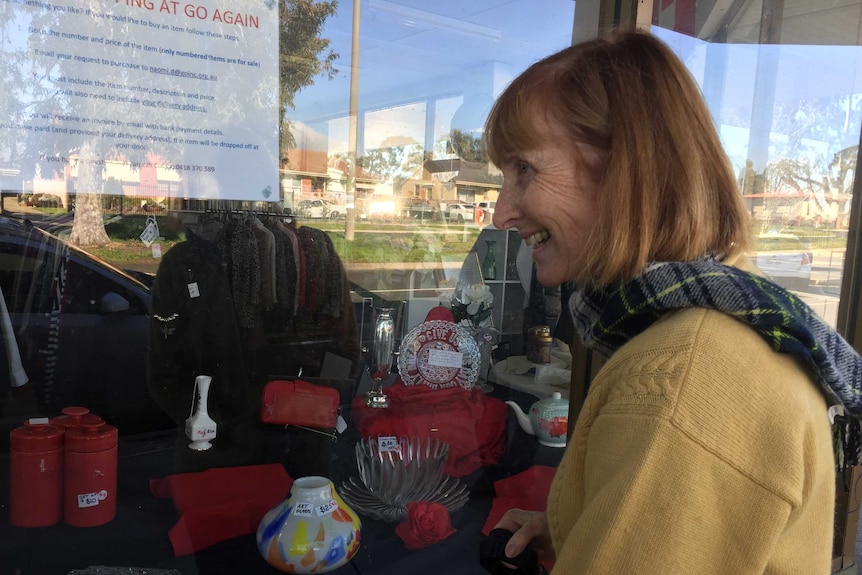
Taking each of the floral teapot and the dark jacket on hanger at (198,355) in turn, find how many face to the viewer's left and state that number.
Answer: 1

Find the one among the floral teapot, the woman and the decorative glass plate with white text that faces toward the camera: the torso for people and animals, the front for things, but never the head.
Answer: the decorative glass plate with white text

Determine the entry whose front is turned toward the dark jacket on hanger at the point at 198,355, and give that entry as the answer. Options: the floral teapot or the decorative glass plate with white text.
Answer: the floral teapot

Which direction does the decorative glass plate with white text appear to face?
toward the camera

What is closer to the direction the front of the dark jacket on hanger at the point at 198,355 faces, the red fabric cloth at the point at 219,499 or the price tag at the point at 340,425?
the red fabric cloth

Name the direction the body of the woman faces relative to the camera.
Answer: to the viewer's left

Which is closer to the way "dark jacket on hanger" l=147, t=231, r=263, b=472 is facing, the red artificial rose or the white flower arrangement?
the red artificial rose

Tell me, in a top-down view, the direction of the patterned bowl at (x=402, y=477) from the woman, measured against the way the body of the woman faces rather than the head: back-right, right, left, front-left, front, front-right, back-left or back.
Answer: front-right

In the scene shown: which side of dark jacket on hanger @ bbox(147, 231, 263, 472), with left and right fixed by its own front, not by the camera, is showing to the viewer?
front

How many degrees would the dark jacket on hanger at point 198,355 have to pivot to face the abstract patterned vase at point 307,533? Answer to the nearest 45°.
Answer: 0° — it already faces it

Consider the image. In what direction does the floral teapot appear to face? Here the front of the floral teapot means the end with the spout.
to the viewer's left

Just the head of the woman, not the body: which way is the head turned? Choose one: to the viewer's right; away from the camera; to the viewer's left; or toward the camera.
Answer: to the viewer's left

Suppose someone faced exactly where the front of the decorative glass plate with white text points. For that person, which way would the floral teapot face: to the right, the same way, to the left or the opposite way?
to the right

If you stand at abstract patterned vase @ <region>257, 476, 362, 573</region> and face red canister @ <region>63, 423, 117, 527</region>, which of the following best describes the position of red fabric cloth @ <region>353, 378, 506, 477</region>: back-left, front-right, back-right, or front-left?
back-right
